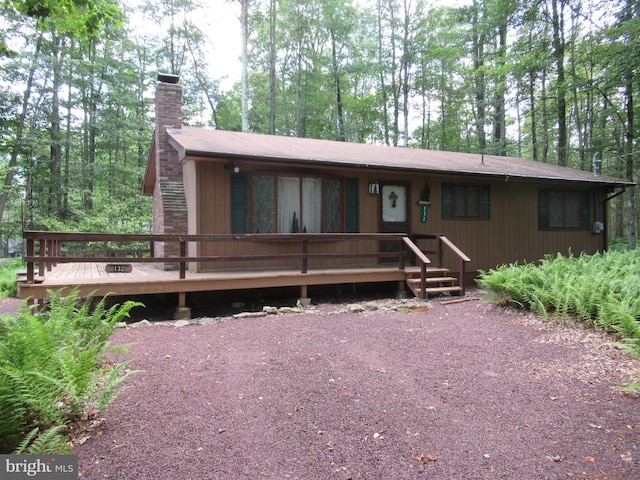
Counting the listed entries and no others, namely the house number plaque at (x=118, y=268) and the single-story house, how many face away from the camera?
0

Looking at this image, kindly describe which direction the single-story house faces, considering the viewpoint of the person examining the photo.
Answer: facing the viewer and to the right of the viewer

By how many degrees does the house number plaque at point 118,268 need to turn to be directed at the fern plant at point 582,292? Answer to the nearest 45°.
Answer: approximately 45° to its left

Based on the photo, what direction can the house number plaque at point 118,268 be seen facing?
toward the camera

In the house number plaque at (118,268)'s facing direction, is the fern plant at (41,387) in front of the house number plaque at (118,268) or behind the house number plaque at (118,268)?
in front

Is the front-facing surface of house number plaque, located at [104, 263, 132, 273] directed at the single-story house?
no

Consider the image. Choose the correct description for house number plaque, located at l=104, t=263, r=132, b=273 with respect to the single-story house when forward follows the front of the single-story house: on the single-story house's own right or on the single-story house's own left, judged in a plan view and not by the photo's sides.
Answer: on the single-story house's own right

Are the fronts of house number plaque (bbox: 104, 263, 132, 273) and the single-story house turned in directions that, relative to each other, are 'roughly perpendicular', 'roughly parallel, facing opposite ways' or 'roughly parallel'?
roughly parallel

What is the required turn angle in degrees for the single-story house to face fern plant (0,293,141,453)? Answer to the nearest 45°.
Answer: approximately 45° to its right

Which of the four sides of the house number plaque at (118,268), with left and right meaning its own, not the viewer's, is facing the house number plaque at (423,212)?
left
